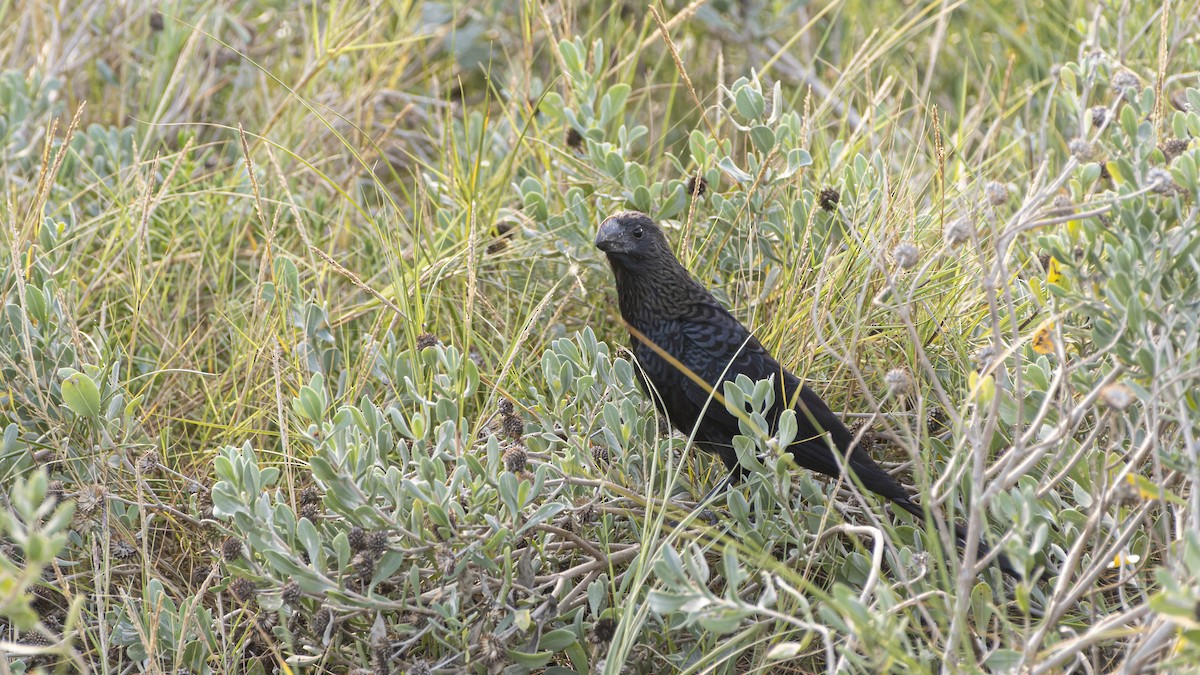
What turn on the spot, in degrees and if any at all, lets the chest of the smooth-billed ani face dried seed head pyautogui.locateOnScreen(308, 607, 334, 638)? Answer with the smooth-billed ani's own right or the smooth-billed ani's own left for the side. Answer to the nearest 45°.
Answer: approximately 45° to the smooth-billed ani's own left

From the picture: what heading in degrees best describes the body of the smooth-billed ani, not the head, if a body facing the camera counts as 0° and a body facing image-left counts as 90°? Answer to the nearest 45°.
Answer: approximately 90°

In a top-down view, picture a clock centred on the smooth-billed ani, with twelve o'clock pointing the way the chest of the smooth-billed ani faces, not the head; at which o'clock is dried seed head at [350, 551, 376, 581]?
The dried seed head is roughly at 10 o'clock from the smooth-billed ani.

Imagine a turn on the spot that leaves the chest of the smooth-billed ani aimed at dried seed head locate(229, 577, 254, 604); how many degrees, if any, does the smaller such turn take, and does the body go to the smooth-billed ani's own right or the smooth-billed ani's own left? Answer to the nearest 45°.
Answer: approximately 45° to the smooth-billed ani's own left
